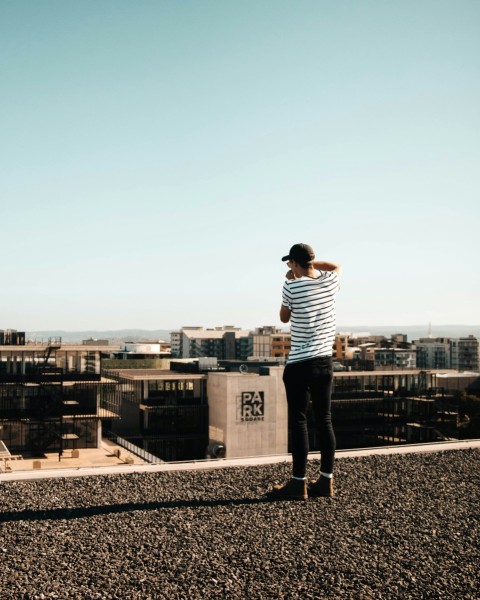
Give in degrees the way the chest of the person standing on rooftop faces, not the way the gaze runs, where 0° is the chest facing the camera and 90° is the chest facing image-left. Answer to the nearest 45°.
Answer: approximately 135°

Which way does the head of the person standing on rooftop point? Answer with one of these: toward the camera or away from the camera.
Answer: away from the camera
